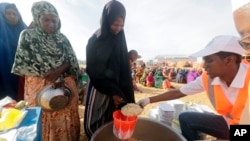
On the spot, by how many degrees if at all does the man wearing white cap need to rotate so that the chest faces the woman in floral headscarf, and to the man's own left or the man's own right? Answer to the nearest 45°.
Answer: approximately 45° to the man's own right

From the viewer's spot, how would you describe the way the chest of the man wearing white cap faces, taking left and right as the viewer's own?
facing the viewer and to the left of the viewer

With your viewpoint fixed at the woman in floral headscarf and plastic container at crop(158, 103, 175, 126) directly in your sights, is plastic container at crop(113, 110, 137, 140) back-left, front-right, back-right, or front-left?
front-right

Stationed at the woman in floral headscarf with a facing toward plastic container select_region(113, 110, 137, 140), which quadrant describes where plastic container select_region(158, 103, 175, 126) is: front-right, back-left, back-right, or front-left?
front-left

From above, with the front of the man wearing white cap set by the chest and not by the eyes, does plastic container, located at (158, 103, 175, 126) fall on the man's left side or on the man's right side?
on the man's right side
